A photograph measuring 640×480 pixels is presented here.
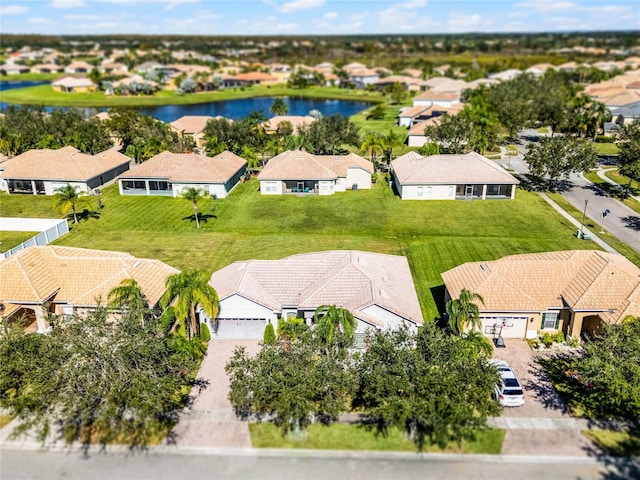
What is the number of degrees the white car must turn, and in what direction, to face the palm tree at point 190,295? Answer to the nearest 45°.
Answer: approximately 90° to its left

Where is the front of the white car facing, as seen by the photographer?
facing away from the viewer

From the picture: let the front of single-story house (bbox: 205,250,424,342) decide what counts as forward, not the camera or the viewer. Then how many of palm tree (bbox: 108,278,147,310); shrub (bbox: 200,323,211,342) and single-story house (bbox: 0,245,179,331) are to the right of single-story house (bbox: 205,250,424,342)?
3

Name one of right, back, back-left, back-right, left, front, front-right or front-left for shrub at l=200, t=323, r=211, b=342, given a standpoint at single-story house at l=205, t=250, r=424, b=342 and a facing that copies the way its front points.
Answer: right

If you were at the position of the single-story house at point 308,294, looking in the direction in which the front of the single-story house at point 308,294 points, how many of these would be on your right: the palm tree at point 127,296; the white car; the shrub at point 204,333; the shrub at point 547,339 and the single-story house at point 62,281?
3

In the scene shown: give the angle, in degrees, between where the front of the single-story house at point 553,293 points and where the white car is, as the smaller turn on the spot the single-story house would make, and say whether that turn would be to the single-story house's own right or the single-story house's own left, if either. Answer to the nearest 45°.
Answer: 0° — it already faces it

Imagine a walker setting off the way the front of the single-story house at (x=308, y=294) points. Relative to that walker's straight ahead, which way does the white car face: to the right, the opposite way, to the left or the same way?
the opposite way

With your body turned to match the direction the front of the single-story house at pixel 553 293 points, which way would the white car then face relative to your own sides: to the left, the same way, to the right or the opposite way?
the opposite way

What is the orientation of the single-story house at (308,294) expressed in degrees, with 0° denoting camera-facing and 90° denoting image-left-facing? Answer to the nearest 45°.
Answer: approximately 0°

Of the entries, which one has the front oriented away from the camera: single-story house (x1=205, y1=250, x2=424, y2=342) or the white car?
the white car

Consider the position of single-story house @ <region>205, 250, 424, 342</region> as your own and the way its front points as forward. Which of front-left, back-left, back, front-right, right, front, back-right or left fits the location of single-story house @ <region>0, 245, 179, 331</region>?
right

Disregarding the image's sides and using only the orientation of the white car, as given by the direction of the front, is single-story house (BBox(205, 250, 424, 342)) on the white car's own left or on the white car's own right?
on the white car's own left

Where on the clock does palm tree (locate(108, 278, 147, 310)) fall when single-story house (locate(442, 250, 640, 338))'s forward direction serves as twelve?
The palm tree is roughly at 2 o'clock from the single-story house.
